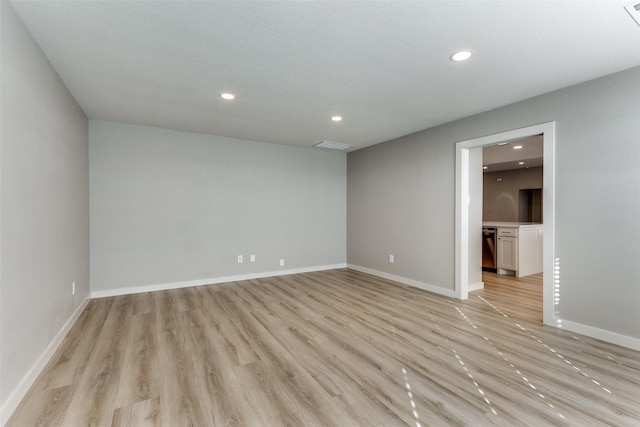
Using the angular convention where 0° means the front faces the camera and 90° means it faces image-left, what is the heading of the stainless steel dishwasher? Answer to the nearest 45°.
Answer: approximately 45°

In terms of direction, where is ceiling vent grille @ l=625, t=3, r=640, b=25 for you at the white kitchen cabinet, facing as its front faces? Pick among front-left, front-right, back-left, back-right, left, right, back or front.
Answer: front-left

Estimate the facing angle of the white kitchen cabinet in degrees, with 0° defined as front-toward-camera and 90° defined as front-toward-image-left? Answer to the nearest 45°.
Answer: approximately 45°
